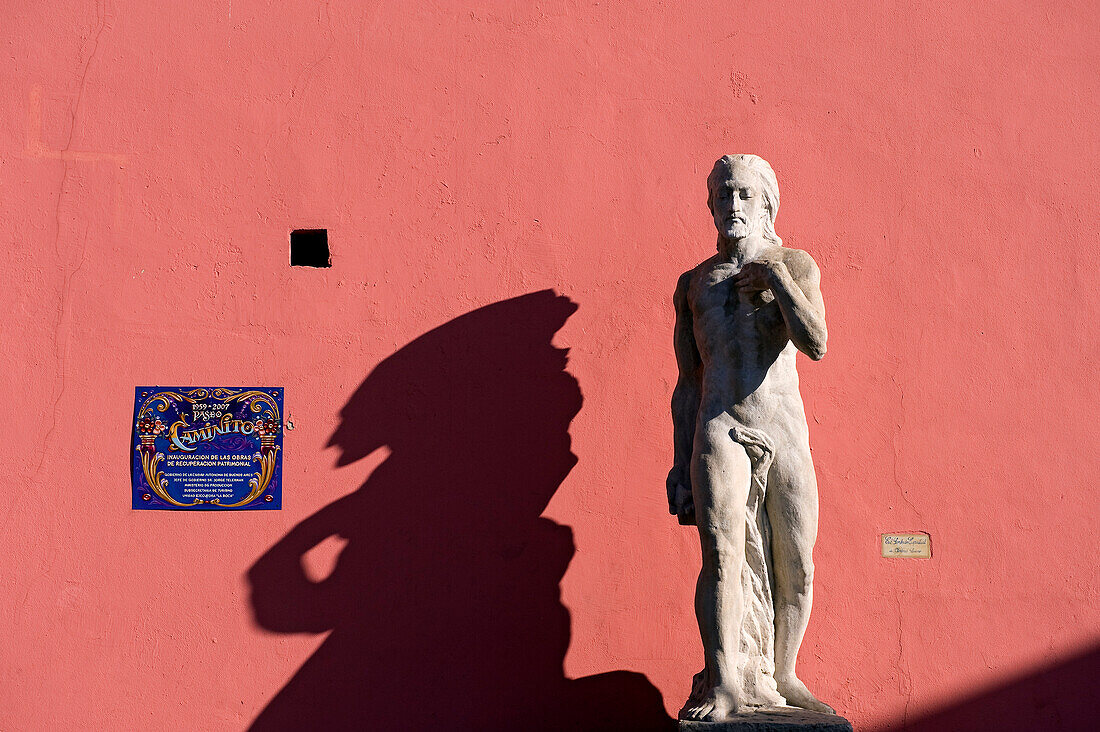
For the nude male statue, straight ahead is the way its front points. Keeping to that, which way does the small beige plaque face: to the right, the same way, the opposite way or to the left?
the same way

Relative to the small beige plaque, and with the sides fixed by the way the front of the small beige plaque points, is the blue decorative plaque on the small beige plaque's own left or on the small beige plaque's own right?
on the small beige plaque's own right

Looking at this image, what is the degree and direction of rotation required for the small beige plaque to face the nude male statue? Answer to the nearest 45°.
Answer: approximately 45° to its right

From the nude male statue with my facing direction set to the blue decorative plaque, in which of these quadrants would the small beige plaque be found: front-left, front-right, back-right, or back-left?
back-right

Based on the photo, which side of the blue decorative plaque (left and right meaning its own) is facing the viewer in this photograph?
front

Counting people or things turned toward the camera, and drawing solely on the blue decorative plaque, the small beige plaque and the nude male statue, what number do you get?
3

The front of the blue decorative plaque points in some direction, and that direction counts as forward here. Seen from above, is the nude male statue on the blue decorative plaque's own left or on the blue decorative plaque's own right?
on the blue decorative plaque's own left

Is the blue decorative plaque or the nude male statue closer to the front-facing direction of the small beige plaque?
the nude male statue

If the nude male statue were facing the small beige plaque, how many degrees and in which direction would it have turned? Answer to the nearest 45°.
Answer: approximately 135° to its left

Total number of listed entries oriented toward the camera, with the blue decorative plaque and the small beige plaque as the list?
2

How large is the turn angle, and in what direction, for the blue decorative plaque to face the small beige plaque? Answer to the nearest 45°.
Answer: approximately 90° to its left

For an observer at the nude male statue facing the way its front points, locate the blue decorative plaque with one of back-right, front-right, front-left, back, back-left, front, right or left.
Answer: right

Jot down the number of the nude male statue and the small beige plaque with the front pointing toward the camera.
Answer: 2

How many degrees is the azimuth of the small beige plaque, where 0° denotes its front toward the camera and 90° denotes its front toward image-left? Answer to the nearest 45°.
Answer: approximately 0°
